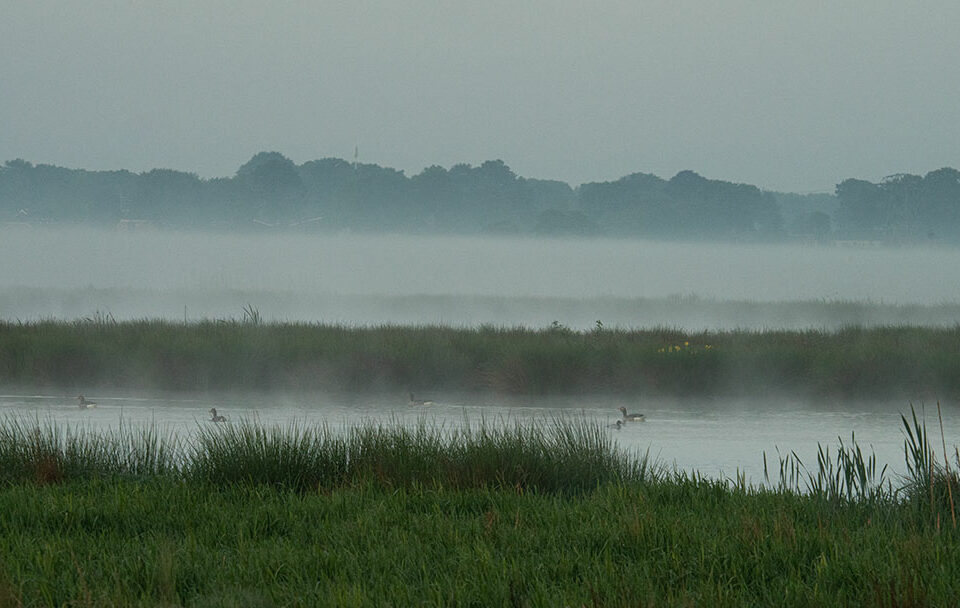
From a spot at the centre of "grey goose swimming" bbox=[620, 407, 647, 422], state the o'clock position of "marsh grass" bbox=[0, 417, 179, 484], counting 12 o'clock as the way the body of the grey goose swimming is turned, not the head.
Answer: The marsh grass is roughly at 10 o'clock from the grey goose swimming.

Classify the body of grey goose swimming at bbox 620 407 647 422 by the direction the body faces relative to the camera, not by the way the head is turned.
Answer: to the viewer's left

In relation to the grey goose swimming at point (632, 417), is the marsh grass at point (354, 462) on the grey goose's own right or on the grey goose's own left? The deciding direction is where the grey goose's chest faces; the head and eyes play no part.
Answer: on the grey goose's own left
